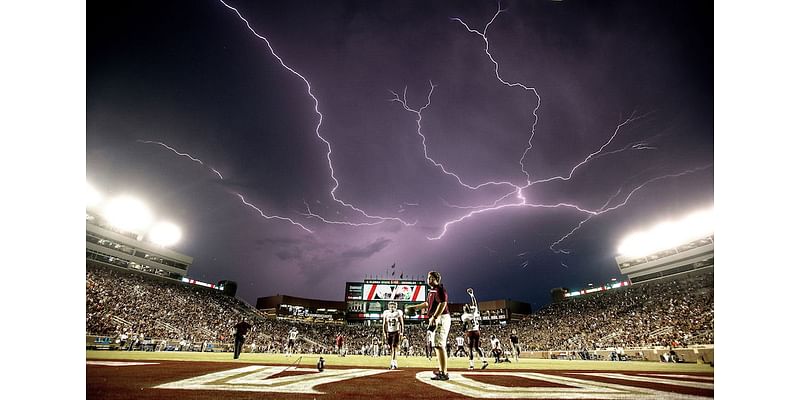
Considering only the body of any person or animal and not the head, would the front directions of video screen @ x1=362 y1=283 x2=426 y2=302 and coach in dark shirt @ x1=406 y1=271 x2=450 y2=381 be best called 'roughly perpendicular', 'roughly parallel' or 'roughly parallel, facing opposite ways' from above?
roughly perpendicular

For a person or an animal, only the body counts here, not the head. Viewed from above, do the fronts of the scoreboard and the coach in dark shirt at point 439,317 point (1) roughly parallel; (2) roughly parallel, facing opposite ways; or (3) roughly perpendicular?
roughly perpendicular

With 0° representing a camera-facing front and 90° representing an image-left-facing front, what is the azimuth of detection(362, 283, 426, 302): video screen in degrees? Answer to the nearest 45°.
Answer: approximately 0°

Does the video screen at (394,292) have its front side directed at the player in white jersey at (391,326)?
yes
